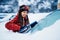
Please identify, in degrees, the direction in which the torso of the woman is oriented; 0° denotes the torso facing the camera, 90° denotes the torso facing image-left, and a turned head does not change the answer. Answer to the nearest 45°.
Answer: approximately 315°
